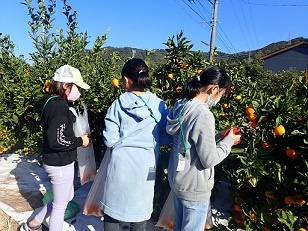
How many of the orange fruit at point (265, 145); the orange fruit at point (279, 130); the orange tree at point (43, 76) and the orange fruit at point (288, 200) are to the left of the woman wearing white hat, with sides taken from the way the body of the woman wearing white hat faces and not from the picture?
1

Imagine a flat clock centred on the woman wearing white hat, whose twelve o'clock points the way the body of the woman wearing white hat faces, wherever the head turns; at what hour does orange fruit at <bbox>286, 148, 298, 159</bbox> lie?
The orange fruit is roughly at 1 o'clock from the woman wearing white hat.

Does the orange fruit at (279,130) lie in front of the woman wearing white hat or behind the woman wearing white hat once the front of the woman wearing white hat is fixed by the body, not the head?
in front

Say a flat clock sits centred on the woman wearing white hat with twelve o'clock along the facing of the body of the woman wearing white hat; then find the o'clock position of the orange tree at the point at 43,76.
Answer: The orange tree is roughly at 9 o'clock from the woman wearing white hat.

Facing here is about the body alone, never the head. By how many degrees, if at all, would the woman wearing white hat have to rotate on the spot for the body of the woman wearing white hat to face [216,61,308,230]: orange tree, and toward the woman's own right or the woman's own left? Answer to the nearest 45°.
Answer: approximately 45° to the woman's own right

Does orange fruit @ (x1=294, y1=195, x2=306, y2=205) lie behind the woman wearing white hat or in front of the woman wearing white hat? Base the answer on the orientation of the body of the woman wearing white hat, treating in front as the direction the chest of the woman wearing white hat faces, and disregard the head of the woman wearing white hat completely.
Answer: in front

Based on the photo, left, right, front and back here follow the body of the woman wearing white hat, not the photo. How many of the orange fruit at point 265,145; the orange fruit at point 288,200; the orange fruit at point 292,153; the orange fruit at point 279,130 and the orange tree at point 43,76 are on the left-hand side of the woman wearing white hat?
1

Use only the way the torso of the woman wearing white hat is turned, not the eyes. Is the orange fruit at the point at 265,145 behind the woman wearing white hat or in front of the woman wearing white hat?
in front

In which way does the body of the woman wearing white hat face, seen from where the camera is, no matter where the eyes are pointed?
to the viewer's right
